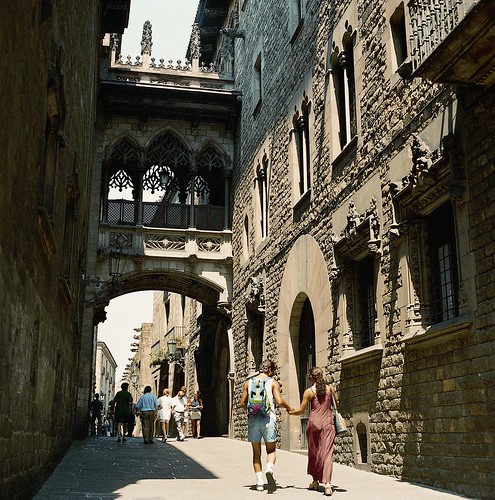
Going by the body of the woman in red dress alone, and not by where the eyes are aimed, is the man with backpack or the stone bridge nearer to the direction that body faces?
the stone bridge

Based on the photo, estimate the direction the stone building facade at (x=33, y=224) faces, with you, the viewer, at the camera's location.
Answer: facing to the right of the viewer

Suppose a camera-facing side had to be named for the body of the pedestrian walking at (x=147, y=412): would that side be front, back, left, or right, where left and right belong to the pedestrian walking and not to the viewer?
back

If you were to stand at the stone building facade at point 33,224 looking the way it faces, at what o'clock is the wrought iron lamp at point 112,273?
The wrought iron lamp is roughly at 9 o'clock from the stone building facade.

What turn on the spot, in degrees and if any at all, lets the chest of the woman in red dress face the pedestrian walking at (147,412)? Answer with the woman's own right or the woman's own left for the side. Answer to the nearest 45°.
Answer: approximately 45° to the woman's own left

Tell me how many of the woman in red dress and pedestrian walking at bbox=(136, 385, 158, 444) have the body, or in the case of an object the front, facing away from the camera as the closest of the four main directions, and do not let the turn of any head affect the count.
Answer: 2

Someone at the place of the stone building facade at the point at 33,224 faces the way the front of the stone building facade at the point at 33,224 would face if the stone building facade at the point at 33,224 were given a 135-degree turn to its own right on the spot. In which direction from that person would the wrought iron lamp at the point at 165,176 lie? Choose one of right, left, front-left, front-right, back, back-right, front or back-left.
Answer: back-right

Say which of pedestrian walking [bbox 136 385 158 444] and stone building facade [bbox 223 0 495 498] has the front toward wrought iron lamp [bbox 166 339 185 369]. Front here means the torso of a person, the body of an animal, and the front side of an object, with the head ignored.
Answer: the pedestrian walking

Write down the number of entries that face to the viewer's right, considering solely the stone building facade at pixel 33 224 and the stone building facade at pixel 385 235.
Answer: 1

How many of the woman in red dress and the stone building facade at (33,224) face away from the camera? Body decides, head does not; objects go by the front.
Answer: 1

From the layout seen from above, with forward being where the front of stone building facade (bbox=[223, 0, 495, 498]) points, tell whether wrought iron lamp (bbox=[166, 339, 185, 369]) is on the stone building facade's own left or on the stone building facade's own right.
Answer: on the stone building facade's own right

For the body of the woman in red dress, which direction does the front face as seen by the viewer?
away from the camera

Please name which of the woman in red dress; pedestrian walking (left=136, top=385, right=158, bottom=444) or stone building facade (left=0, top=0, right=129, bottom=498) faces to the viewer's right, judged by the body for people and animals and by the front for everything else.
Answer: the stone building facade

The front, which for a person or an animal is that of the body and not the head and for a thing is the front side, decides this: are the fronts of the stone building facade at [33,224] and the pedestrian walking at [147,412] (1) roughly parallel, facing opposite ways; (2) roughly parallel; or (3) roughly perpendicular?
roughly perpendicular
